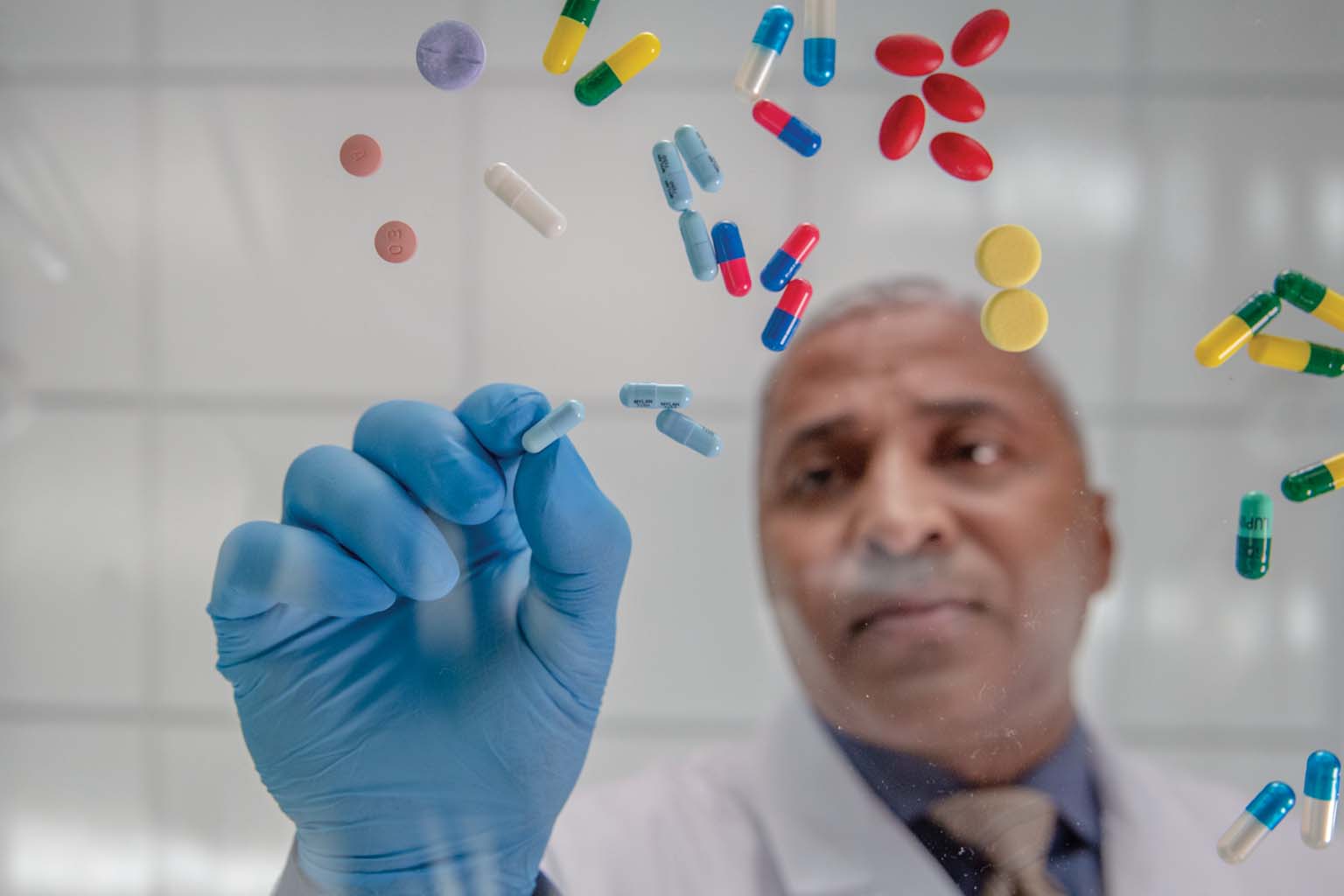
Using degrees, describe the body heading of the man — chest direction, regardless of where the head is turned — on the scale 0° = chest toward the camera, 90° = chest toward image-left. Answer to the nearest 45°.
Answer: approximately 0°
